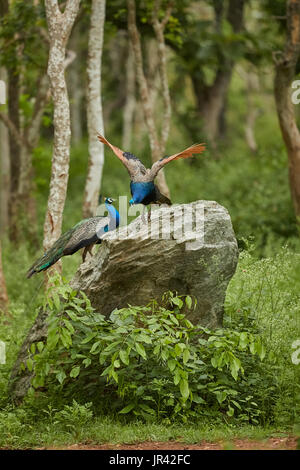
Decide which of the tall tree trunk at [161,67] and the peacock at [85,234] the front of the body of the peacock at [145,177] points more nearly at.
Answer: the peacock

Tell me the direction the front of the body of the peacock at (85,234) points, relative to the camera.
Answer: to the viewer's right

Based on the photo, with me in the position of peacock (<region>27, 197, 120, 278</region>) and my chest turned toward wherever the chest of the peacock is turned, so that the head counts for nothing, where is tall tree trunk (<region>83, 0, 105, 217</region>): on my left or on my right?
on my left

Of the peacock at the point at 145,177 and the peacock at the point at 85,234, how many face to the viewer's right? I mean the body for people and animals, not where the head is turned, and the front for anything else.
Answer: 1

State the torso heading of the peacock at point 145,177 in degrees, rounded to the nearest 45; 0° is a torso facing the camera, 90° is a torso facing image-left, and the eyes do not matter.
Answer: approximately 45°

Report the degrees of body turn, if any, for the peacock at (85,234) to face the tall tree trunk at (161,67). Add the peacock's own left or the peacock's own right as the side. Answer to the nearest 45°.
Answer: approximately 90° to the peacock's own left

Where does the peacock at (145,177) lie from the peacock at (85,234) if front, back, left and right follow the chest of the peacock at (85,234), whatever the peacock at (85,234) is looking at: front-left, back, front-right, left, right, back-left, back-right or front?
front-right

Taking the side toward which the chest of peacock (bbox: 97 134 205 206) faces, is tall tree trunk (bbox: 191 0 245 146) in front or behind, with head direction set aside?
behind
